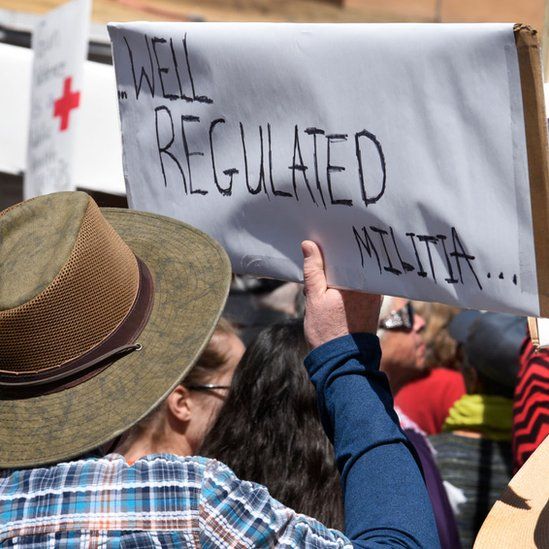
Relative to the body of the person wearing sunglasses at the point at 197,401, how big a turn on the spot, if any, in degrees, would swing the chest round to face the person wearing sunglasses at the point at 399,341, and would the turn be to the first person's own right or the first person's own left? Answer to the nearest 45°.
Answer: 0° — they already face them

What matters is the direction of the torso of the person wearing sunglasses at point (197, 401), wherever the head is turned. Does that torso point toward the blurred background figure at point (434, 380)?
yes

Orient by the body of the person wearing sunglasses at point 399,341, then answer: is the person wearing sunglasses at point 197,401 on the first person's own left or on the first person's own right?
on the first person's own right

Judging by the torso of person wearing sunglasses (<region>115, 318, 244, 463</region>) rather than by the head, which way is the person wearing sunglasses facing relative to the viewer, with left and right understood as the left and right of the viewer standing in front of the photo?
facing away from the viewer and to the right of the viewer

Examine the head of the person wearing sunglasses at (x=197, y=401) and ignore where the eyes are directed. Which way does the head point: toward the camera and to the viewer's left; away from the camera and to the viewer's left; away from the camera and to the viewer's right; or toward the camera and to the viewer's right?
away from the camera and to the viewer's right
